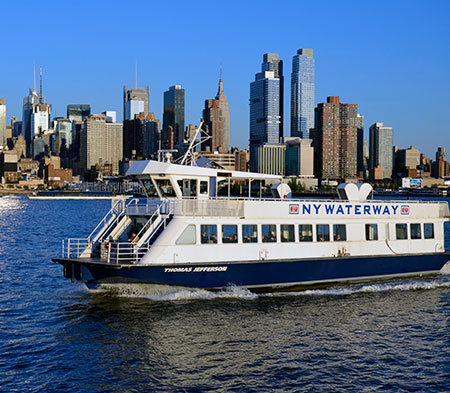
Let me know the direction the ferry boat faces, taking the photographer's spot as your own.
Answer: facing the viewer and to the left of the viewer
